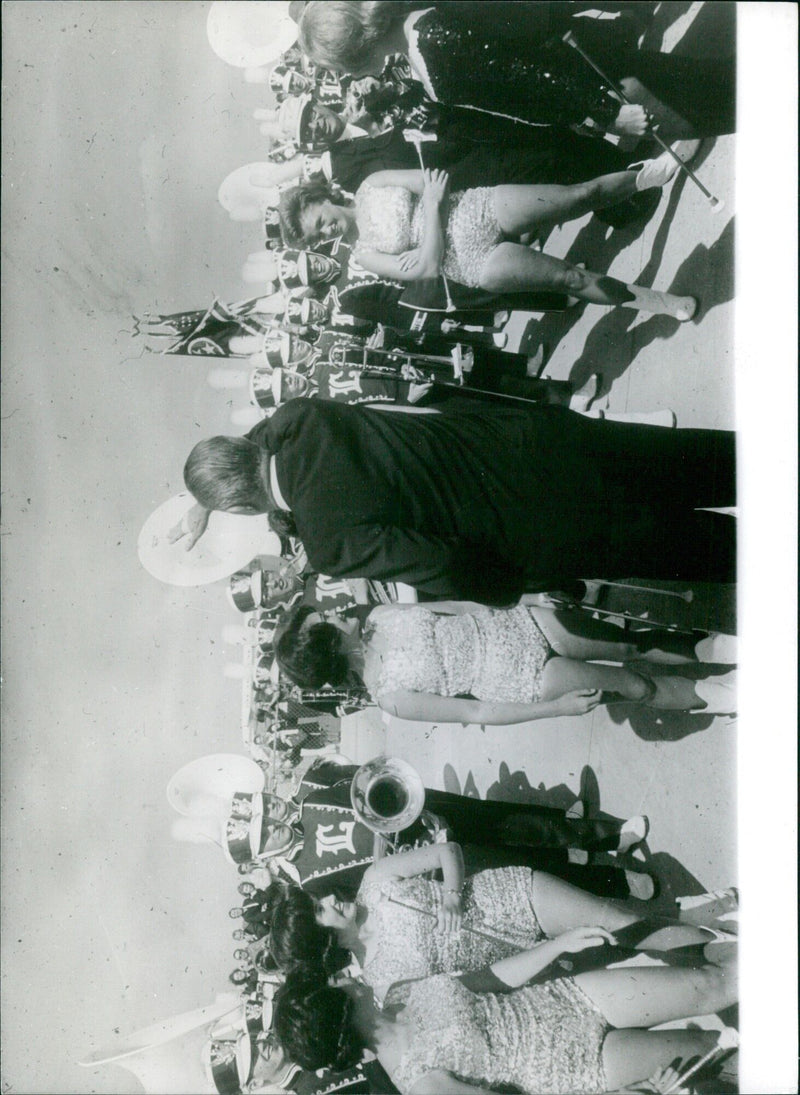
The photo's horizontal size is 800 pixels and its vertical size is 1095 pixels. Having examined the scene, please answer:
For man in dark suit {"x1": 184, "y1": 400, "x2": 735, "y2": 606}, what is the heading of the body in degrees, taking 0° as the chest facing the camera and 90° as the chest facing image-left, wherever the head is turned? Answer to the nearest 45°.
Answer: approximately 180°
